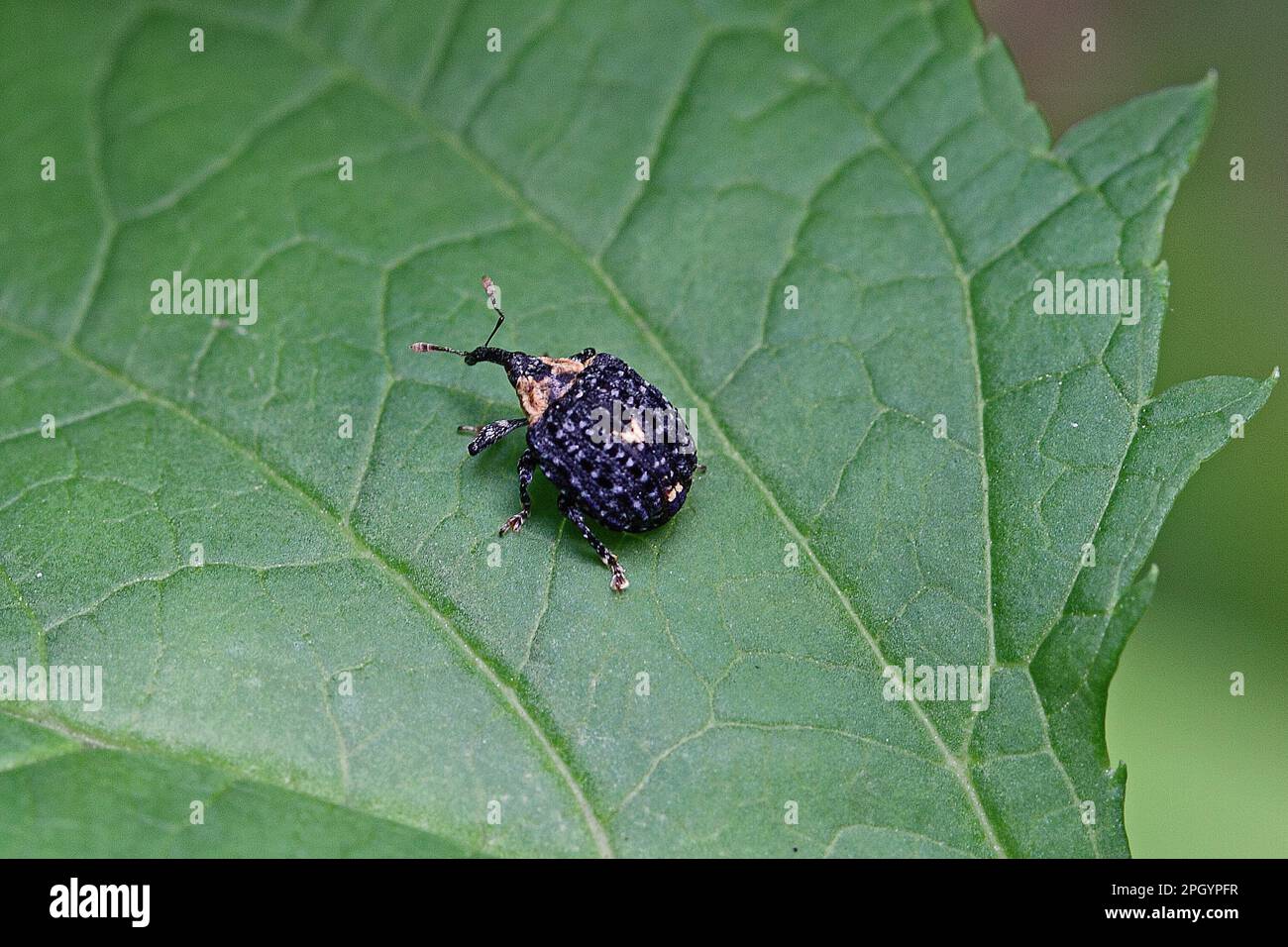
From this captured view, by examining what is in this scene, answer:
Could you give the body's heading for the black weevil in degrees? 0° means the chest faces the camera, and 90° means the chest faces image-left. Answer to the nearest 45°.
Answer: approximately 135°
